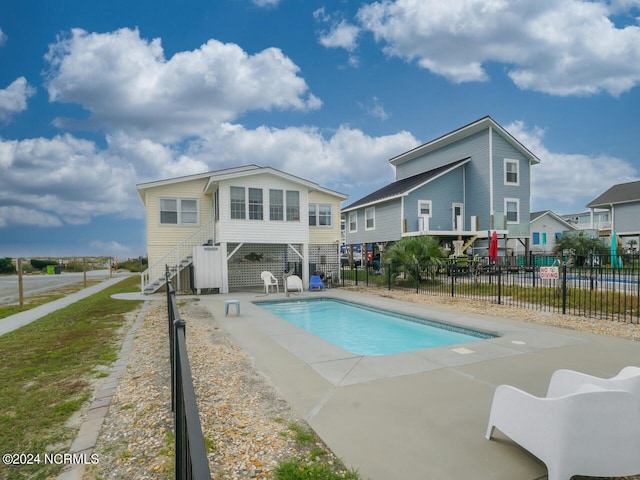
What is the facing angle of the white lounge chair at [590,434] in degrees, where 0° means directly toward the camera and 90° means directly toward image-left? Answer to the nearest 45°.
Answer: approximately 135°

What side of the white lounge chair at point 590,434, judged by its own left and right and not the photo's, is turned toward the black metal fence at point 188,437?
left

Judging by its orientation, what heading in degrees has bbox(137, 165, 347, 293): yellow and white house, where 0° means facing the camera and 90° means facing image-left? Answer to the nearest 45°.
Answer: approximately 0°

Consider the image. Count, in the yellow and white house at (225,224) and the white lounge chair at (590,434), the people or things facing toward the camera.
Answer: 1

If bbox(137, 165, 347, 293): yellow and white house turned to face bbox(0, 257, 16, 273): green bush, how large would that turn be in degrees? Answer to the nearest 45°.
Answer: approximately 135° to its right

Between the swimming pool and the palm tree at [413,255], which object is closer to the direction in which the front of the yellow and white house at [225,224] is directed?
the swimming pool

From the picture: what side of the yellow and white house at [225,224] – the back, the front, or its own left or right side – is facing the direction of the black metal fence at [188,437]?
front

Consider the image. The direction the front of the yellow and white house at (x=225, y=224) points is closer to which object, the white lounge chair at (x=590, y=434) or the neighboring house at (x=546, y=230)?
the white lounge chair

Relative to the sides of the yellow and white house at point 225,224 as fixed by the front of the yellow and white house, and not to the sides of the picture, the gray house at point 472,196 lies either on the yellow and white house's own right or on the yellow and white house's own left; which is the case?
on the yellow and white house's own left

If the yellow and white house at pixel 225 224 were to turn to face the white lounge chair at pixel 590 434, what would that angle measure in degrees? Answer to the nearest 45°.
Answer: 0° — it already faces it

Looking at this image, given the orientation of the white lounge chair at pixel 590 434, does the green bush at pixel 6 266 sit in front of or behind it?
in front

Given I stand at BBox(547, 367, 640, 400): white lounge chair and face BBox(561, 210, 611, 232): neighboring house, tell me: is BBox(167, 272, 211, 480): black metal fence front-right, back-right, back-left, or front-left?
back-left

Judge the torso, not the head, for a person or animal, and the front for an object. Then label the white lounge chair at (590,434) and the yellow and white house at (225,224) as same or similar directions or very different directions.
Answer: very different directions
